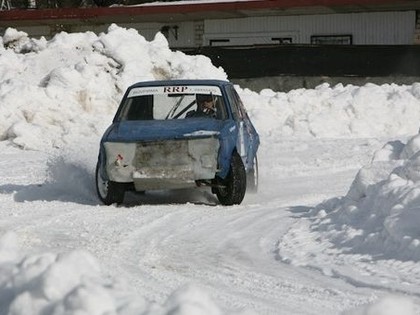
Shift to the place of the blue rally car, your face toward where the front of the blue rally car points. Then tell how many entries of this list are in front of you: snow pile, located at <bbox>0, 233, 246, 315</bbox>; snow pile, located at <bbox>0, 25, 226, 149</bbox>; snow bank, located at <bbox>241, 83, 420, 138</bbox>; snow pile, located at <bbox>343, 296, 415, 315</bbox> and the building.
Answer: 2

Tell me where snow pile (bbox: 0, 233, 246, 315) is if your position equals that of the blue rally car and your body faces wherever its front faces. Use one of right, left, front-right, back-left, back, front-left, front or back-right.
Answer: front

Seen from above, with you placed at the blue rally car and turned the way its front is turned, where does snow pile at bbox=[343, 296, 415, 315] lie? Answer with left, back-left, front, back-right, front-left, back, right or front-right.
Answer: front

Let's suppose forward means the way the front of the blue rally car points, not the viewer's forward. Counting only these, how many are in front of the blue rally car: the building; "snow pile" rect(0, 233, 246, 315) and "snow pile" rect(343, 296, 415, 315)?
2

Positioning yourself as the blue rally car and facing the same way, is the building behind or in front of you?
behind

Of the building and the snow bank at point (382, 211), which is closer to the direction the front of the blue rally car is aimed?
the snow bank

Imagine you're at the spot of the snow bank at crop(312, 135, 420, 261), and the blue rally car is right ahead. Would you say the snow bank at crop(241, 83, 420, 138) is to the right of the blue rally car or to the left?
right

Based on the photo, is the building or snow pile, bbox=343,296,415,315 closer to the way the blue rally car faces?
the snow pile

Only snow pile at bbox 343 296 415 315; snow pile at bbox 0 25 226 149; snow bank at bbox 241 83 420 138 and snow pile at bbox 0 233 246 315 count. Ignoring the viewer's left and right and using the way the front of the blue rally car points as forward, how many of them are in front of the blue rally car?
2

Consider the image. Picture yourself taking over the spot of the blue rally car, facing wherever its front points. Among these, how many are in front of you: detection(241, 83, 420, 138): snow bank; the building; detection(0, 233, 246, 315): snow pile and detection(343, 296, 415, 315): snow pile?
2

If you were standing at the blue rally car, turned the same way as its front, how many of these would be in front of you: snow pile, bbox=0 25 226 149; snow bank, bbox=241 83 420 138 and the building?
0

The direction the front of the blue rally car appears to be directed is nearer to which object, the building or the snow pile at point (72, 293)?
the snow pile

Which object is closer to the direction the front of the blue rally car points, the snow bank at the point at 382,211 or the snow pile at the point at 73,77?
the snow bank

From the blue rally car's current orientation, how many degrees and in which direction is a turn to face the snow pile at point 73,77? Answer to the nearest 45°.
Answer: approximately 180°
